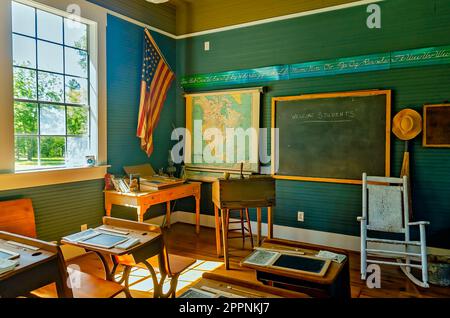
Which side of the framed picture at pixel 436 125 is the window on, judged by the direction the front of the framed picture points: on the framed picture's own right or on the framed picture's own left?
on the framed picture's own right

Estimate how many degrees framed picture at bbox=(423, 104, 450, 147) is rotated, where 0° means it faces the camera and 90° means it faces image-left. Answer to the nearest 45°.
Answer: approximately 0°
